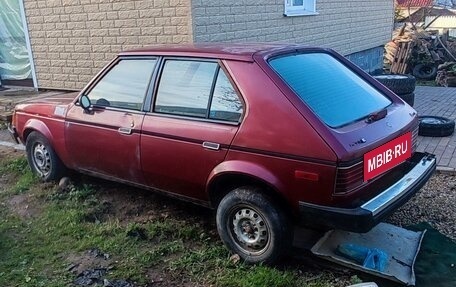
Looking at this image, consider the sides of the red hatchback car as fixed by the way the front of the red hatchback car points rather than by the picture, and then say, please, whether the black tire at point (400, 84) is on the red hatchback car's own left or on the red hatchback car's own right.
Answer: on the red hatchback car's own right

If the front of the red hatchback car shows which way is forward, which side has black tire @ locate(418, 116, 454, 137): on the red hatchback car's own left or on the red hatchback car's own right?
on the red hatchback car's own right

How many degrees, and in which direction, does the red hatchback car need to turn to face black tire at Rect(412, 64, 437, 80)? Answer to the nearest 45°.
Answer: approximately 90° to its right

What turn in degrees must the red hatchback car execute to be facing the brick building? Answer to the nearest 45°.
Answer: approximately 45° to its right

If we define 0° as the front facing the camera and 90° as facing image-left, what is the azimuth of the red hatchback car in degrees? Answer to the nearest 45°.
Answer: approximately 135°

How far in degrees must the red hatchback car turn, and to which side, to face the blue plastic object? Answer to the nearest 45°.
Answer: approximately 180°
